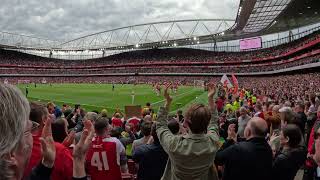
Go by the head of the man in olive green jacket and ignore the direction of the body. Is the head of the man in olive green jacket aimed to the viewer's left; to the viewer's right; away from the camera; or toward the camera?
away from the camera

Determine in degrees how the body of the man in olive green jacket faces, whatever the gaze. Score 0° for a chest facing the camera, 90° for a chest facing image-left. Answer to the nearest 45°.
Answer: approximately 180°

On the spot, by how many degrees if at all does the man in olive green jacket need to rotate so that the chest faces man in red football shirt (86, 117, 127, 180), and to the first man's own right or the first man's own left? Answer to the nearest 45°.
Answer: approximately 45° to the first man's own left
